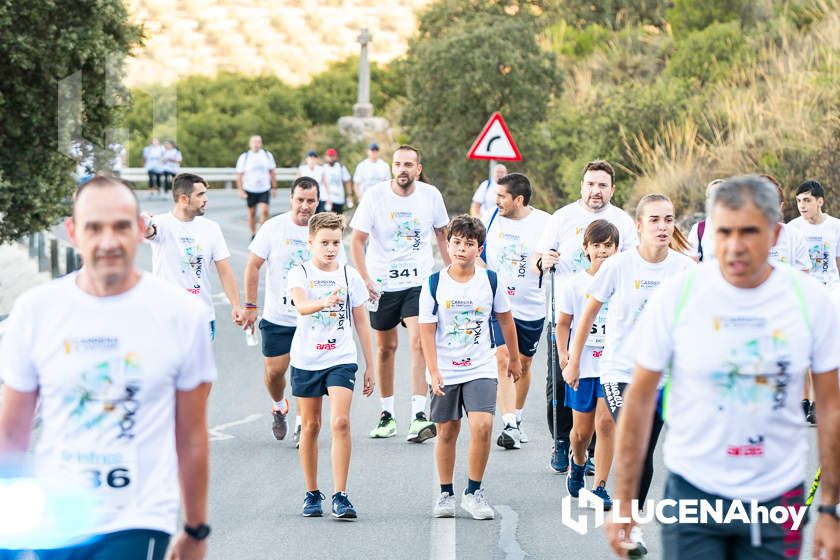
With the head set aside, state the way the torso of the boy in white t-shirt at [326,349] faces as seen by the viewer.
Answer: toward the camera

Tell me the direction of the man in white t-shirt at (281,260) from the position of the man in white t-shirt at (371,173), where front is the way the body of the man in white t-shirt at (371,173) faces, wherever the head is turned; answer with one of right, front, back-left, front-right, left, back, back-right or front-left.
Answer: front

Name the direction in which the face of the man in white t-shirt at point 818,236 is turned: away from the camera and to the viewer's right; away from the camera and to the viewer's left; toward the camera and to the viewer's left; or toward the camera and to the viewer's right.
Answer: toward the camera and to the viewer's left

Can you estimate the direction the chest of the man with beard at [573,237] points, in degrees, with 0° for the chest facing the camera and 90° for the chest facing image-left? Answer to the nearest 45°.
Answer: approximately 0°

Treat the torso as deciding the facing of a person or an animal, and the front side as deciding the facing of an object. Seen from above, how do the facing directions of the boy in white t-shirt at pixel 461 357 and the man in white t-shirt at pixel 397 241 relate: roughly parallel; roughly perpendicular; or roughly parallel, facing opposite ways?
roughly parallel

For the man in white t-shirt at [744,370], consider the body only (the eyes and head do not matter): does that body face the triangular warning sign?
no

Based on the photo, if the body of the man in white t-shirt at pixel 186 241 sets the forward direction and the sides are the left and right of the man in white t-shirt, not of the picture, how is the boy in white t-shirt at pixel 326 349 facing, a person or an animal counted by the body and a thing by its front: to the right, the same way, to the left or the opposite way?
the same way

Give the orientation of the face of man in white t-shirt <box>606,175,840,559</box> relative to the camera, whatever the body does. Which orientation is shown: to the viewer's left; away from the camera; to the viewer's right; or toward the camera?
toward the camera

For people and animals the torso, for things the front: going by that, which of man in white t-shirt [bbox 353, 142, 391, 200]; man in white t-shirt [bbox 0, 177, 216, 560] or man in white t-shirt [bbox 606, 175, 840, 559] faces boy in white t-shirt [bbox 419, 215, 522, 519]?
man in white t-shirt [bbox 353, 142, 391, 200]

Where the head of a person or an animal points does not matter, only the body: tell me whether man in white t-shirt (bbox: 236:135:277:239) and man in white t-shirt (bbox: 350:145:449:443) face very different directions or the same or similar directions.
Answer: same or similar directions

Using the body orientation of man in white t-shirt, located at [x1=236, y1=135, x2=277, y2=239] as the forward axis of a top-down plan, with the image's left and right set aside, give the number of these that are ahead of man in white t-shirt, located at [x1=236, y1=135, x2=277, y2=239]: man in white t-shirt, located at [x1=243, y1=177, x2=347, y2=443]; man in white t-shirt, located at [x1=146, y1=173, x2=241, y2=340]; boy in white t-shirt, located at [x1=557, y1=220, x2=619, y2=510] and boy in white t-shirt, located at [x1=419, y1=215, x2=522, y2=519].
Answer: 4

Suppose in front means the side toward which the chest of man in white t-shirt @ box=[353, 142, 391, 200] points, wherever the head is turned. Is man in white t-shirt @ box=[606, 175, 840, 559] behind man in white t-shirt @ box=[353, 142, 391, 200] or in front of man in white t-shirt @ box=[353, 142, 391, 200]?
in front

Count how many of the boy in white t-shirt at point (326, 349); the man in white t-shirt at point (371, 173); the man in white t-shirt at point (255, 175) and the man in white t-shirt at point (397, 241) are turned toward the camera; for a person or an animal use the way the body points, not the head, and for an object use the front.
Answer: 4

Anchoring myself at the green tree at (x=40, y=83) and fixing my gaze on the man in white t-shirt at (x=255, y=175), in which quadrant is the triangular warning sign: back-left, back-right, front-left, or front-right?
front-right

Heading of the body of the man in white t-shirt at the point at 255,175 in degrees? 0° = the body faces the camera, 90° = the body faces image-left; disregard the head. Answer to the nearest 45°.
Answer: approximately 0°

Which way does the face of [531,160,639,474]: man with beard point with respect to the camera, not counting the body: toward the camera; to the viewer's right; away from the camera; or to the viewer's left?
toward the camera
